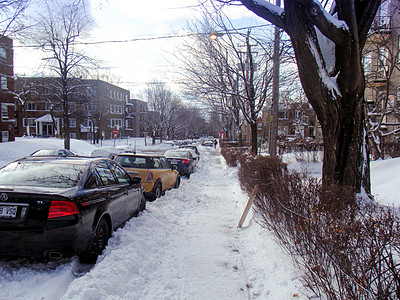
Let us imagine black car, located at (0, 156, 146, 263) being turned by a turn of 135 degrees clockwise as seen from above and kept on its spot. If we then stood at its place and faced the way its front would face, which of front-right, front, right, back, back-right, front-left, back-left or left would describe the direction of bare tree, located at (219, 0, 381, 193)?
left

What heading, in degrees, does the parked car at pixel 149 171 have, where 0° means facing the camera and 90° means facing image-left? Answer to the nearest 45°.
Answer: approximately 225°

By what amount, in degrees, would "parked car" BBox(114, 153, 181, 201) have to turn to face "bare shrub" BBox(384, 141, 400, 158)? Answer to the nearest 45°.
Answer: approximately 45° to its right

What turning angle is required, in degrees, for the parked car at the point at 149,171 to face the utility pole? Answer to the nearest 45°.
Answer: approximately 45° to its right

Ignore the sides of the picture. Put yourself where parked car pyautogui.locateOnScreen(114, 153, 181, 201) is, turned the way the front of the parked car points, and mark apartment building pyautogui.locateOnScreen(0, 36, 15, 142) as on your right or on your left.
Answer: on your left

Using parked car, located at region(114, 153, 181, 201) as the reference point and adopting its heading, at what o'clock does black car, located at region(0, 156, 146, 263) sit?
The black car is roughly at 5 o'clock from the parked car.

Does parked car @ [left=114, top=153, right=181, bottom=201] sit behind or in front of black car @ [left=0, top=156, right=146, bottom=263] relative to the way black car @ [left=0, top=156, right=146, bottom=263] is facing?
in front

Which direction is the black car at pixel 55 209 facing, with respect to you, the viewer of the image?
facing away from the viewer and to the right of the viewer

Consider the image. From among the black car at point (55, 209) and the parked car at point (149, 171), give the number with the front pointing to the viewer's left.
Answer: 0

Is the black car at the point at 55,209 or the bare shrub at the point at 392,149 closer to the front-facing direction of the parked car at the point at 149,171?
the bare shrub
